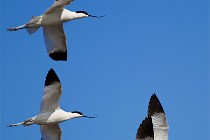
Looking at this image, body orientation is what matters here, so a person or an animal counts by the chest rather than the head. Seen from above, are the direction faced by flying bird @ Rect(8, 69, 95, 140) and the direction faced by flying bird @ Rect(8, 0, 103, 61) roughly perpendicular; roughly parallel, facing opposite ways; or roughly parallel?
roughly parallel

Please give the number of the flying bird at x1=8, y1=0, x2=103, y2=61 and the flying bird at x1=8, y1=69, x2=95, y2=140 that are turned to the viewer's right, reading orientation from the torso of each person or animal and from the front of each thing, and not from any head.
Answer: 2

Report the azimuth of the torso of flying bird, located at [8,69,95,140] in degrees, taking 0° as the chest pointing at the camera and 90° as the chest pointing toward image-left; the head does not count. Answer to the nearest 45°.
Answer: approximately 270°

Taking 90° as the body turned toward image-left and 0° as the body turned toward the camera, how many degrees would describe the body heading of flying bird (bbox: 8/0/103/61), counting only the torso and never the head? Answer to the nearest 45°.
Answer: approximately 270°

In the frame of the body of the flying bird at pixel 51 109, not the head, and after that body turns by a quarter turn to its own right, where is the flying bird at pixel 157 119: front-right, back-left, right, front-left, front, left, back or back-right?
left

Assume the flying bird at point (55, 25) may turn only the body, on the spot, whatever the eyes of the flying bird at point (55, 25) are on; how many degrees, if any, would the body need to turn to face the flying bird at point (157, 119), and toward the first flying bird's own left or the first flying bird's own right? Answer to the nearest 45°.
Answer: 0° — it already faces it
